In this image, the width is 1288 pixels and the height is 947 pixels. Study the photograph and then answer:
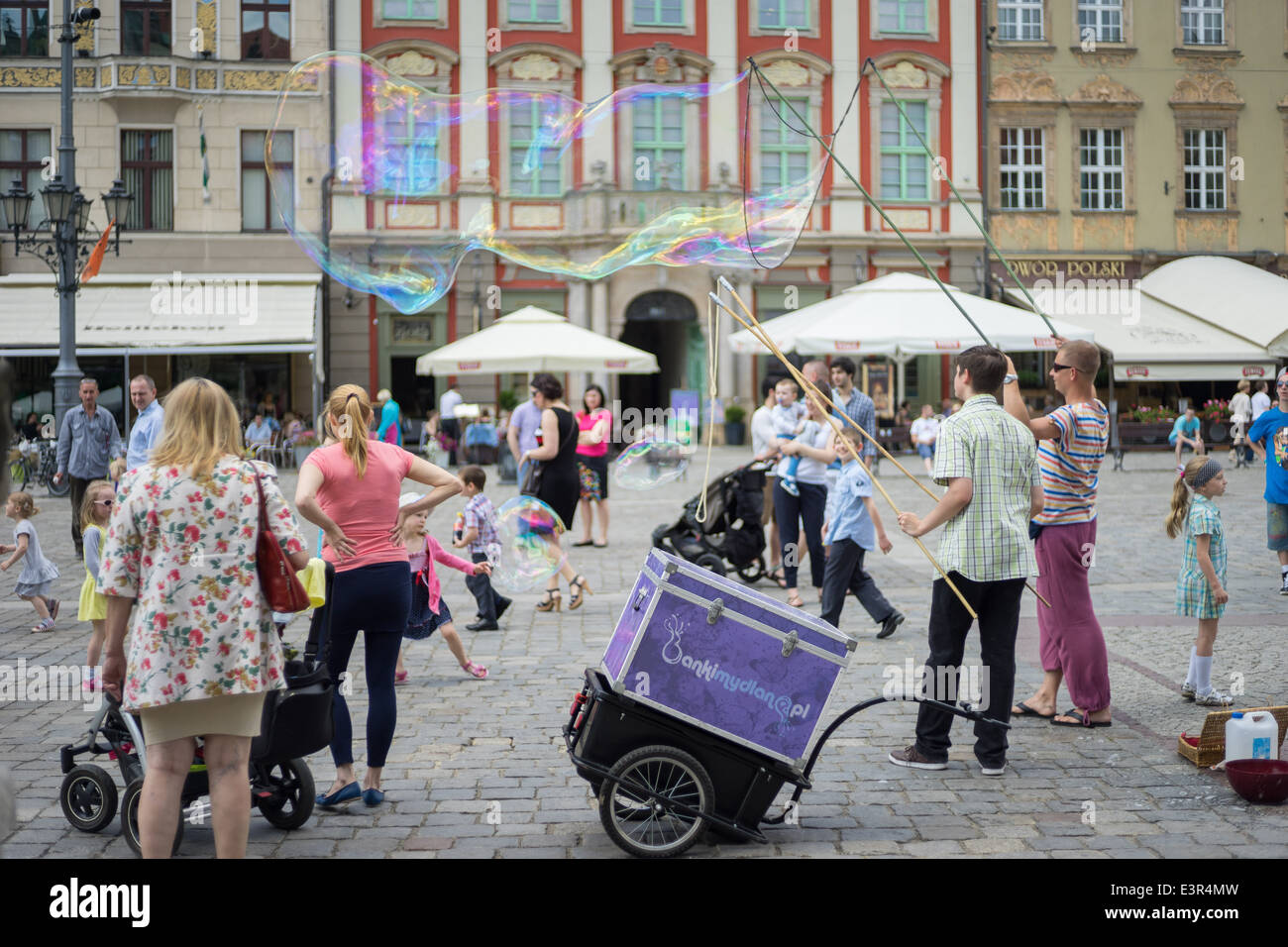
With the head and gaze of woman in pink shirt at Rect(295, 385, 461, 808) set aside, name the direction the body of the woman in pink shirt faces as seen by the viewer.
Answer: away from the camera

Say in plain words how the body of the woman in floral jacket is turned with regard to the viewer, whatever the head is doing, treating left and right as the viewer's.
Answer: facing away from the viewer
